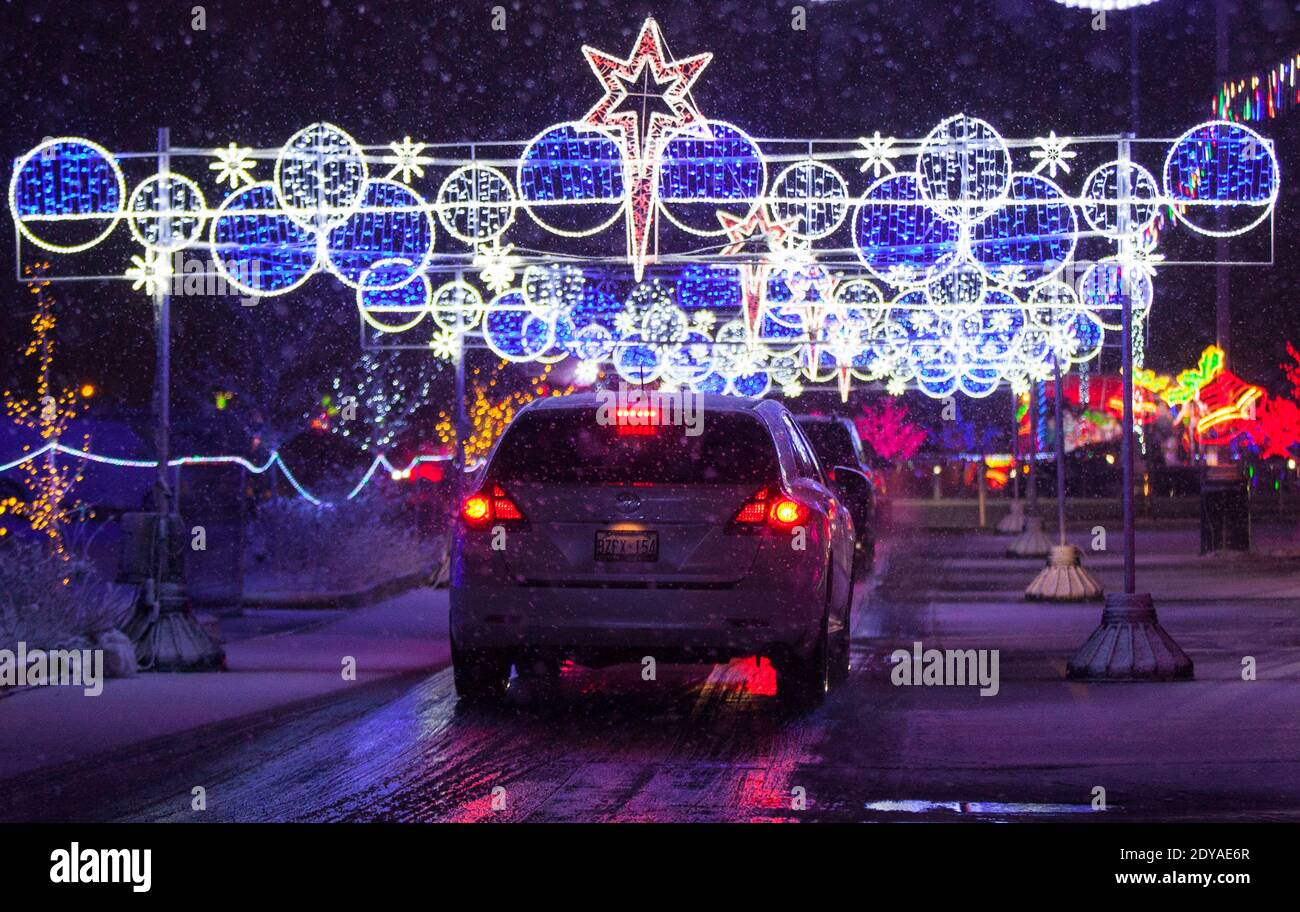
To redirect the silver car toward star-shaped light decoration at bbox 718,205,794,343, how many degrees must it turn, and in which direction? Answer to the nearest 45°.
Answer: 0° — it already faces it

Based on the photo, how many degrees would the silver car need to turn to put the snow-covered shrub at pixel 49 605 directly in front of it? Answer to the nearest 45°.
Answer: approximately 45° to its left

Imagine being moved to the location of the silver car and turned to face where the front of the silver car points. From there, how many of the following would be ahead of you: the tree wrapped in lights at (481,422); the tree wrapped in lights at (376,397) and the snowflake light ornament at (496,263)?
3

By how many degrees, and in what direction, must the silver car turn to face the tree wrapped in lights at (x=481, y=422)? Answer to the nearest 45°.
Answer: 0° — it already faces it

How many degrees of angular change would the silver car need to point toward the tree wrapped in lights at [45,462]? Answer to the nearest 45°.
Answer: approximately 45° to its left

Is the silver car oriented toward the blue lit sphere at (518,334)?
yes

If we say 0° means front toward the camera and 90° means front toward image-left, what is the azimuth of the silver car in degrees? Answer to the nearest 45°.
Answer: approximately 180°
